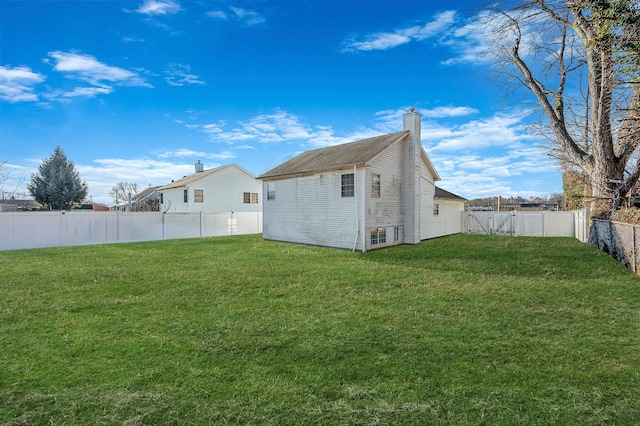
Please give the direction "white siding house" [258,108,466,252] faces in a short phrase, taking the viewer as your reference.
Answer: facing away from the viewer and to the right of the viewer

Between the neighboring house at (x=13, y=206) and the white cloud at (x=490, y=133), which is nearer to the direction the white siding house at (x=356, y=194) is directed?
the white cloud

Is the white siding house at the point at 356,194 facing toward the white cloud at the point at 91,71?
no

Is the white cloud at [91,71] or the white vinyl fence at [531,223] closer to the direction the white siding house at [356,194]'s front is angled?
the white vinyl fence

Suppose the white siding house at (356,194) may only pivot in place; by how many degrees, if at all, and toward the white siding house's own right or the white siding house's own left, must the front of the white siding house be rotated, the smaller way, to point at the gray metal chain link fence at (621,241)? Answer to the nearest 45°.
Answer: approximately 90° to the white siding house's own right

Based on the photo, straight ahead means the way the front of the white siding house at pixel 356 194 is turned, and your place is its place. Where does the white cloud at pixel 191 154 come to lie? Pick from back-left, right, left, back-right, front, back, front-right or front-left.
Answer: left

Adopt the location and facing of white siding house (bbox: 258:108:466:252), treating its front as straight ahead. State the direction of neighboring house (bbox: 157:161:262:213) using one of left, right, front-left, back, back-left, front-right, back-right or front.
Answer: left

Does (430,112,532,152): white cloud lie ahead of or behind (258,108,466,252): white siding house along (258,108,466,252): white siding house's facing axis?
ahead

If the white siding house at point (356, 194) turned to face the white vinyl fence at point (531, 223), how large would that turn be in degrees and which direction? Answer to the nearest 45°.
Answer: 0° — it already faces it

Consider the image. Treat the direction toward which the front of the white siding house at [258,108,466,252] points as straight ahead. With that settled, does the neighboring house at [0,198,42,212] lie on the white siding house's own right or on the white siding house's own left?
on the white siding house's own left
